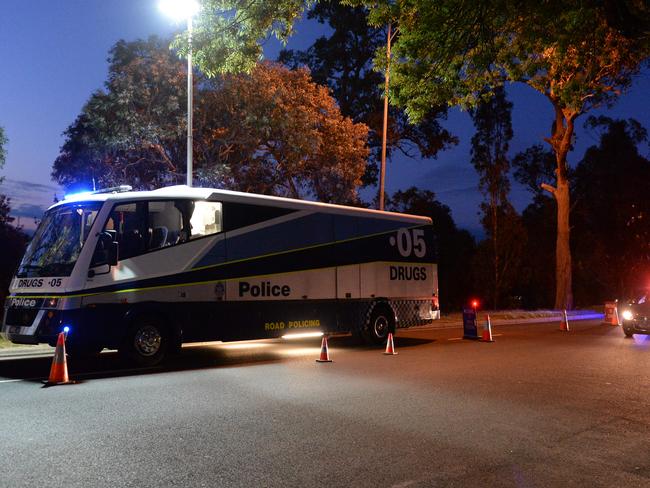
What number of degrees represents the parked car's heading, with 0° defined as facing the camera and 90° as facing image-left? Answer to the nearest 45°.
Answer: approximately 45°

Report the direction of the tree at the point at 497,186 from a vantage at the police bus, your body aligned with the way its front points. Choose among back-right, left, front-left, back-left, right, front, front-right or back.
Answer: back

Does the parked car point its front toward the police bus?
yes

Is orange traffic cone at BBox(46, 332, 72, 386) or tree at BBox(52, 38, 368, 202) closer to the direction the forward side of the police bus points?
the orange traffic cone

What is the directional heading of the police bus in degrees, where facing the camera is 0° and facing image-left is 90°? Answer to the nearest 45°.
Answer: approximately 45°

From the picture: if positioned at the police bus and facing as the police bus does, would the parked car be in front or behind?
behind

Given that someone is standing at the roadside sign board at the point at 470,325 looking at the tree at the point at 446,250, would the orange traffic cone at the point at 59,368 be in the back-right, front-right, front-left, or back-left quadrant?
back-left

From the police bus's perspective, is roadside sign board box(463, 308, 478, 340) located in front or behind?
behind

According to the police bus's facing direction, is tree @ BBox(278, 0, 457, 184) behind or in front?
behind

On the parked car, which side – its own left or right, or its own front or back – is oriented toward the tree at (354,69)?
right
